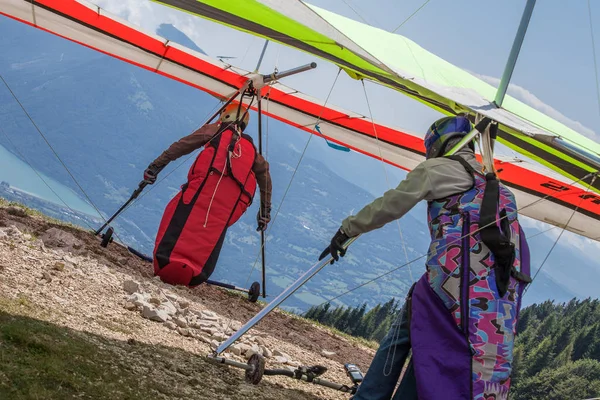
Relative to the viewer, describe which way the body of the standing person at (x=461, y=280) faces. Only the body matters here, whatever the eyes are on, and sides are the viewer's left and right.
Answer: facing away from the viewer and to the left of the viewer

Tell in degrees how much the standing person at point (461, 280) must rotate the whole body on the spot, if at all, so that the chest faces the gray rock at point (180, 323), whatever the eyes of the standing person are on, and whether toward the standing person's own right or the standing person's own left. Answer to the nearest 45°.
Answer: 0° — they already face it

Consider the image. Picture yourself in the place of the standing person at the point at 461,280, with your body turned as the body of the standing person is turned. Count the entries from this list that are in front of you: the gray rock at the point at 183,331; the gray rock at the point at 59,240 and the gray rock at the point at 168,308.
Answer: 3

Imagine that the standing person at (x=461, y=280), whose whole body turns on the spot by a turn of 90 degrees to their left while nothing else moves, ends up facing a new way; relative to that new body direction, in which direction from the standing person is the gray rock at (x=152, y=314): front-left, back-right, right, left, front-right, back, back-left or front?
right

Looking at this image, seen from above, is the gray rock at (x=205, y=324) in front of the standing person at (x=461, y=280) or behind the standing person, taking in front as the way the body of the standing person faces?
in front

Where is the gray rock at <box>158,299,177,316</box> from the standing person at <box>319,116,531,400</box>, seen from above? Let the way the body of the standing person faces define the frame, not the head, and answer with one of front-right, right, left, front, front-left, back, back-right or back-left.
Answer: front

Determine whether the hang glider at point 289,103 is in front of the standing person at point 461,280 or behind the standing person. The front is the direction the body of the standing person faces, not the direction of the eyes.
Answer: in front

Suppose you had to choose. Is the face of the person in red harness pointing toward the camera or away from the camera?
away from the camera

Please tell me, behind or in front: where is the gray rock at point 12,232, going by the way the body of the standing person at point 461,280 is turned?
in front
